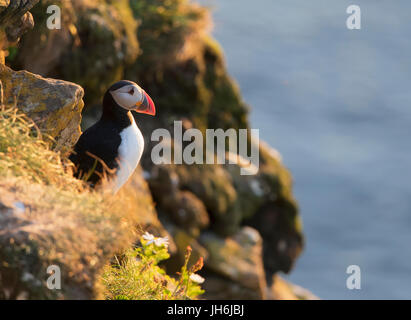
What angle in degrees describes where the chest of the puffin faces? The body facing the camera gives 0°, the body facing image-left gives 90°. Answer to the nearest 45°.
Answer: approximately 270°

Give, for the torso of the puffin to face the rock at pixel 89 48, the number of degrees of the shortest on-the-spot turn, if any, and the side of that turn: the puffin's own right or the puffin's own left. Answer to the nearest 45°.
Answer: approximately 90° to the puffin's own left

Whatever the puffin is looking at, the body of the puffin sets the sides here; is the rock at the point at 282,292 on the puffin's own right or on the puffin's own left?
on the puffin's own left
